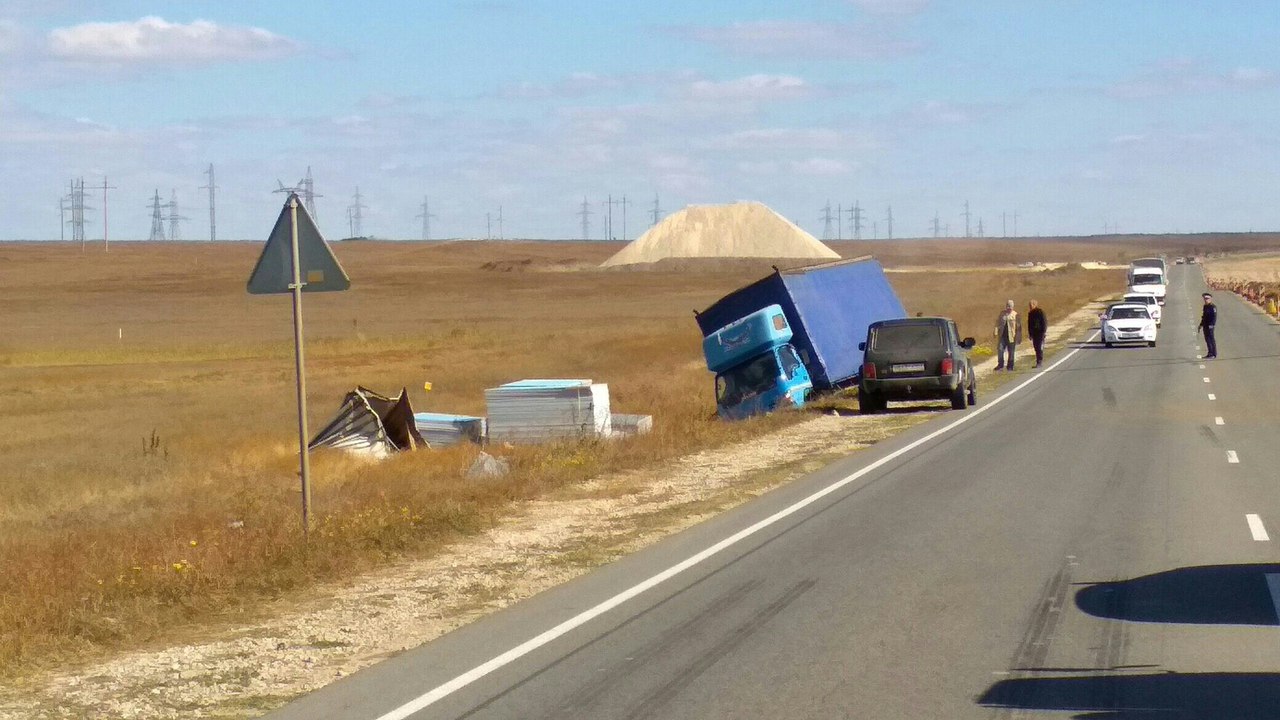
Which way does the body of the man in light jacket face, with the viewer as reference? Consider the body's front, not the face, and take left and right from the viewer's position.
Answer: facing the viewer

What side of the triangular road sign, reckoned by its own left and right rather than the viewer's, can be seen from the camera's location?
back

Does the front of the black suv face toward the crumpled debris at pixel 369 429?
no

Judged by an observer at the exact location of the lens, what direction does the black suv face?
facing away from the viewer

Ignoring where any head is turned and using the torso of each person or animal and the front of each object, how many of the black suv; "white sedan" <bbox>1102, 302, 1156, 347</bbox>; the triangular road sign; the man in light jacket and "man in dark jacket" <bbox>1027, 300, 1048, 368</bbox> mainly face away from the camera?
2

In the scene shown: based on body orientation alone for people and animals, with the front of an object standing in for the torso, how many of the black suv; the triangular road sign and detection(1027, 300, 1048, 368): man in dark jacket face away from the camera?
2

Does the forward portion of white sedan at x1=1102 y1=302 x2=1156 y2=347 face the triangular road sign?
yes

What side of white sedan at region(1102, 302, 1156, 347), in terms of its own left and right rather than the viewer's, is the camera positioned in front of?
front

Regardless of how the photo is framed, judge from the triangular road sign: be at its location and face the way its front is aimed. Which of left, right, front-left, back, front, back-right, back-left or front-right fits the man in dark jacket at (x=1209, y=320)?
front-right
